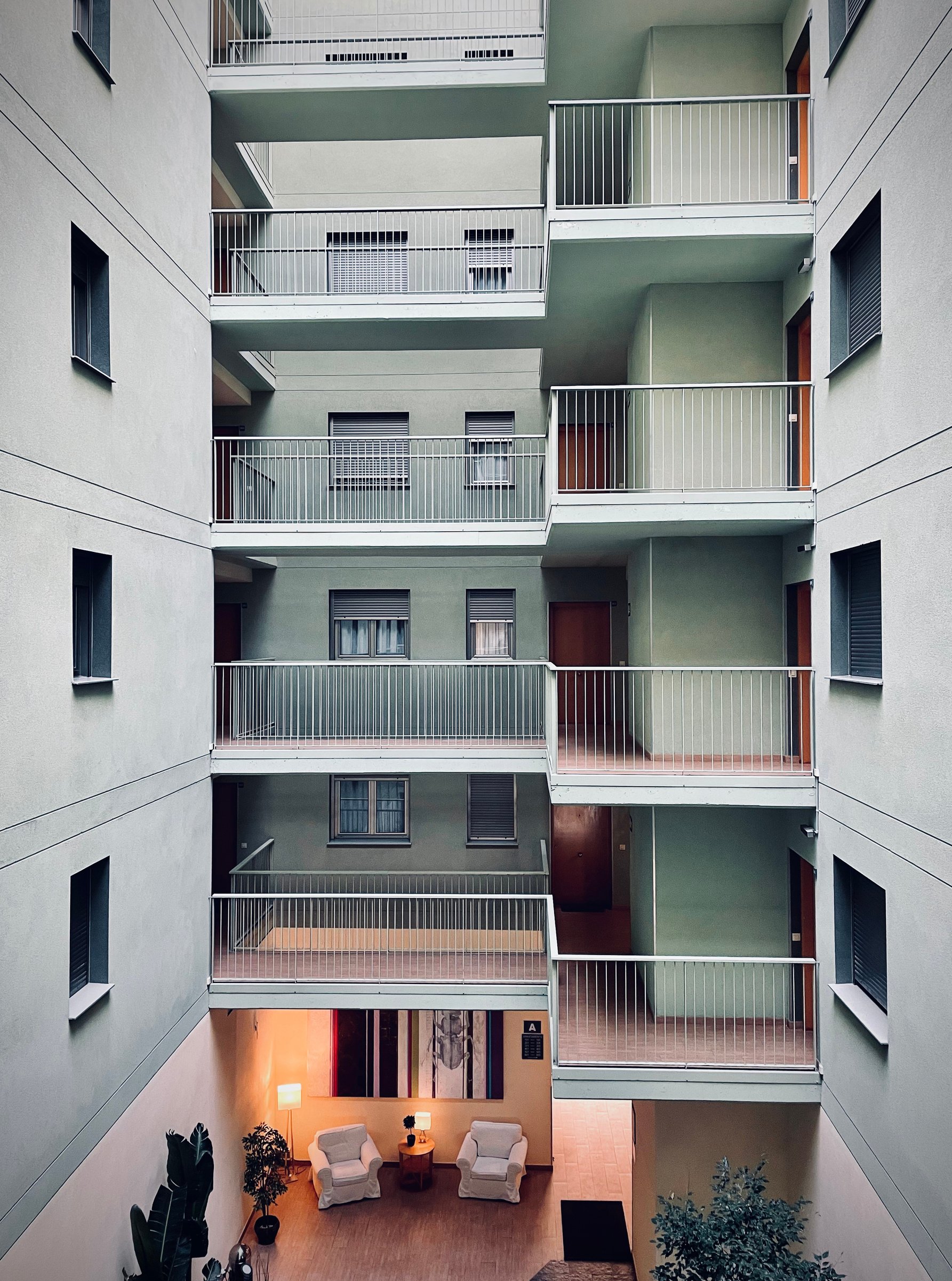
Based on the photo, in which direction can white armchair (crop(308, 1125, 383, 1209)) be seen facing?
toward the camera

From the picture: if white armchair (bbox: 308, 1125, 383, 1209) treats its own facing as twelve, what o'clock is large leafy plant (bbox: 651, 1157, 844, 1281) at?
The large leafy plant is roughly at 11 o'clock from the white armchair.

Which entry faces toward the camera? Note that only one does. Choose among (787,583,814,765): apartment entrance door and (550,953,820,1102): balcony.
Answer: the balcony

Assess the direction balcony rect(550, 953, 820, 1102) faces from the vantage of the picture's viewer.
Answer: facing the viewer

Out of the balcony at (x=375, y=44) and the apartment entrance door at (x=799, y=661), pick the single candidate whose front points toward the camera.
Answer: the balcony

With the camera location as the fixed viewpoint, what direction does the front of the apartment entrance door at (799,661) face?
facing to the left of the viewer

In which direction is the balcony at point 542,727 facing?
toward the camera

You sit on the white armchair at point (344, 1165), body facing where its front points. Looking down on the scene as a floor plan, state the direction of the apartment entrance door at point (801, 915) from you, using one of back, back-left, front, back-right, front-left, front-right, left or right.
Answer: front-left

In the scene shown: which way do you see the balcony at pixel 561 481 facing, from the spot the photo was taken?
facing the viewer
